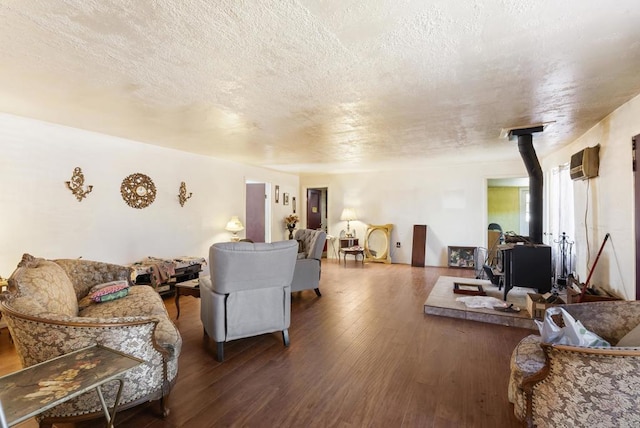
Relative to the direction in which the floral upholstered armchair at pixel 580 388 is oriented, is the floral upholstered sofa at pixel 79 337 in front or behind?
in front

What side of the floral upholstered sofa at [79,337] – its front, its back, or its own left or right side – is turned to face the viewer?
right

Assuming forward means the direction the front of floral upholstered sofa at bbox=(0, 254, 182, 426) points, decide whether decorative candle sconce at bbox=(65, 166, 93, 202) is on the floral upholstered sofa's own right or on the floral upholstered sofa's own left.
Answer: on the floral upholstered sofa's own left

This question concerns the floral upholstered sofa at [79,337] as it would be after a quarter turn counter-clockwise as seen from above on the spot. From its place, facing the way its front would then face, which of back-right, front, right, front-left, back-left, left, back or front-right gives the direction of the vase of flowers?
front-right

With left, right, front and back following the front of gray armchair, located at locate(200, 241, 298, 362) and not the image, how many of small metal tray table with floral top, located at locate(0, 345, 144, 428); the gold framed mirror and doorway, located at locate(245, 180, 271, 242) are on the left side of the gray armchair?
1

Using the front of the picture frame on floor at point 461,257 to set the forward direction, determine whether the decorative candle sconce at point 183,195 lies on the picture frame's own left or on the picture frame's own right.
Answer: on the picture frame's own right

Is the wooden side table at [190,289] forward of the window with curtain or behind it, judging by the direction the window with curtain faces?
forward

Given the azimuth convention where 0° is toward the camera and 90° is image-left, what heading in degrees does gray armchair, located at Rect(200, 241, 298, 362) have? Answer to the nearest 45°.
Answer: approximately 135°

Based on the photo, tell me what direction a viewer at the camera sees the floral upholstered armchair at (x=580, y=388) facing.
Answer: facing to the left of the viewer

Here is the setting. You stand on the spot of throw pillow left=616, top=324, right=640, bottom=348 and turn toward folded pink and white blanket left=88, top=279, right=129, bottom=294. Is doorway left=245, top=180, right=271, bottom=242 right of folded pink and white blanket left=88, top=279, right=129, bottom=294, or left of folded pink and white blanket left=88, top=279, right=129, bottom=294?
right

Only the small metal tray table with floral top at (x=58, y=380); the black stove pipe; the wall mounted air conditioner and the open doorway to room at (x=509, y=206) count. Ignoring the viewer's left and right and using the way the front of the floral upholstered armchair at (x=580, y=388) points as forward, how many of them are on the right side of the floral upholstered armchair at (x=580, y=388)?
3

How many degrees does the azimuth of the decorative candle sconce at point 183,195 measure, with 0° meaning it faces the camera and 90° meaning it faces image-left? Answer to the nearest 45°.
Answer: approximately 315°

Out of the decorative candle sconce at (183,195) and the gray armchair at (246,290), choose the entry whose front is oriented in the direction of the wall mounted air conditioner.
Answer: the decorative candle sconce

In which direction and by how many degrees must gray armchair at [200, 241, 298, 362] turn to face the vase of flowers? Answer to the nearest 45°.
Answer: approximately 45° to its right

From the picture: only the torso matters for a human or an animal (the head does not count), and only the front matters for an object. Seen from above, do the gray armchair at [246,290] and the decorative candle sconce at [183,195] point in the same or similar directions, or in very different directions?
very different directions

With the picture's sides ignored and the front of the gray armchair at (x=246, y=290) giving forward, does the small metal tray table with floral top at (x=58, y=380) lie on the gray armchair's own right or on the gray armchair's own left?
on the gray armchair's own left
